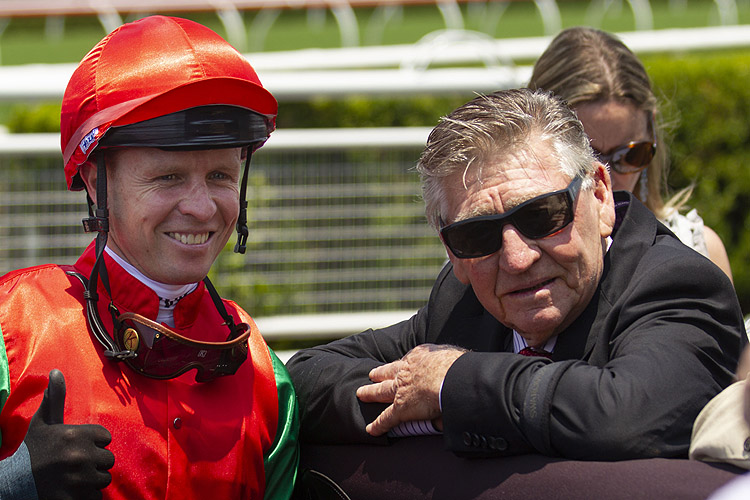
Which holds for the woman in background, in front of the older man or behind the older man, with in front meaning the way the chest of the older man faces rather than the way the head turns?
behind

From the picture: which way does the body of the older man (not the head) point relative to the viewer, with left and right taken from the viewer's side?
facing the viewer and to the left of the viewer

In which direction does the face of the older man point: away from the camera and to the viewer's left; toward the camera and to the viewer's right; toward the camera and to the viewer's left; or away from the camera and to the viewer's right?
toward the camera and to the viewer's left
